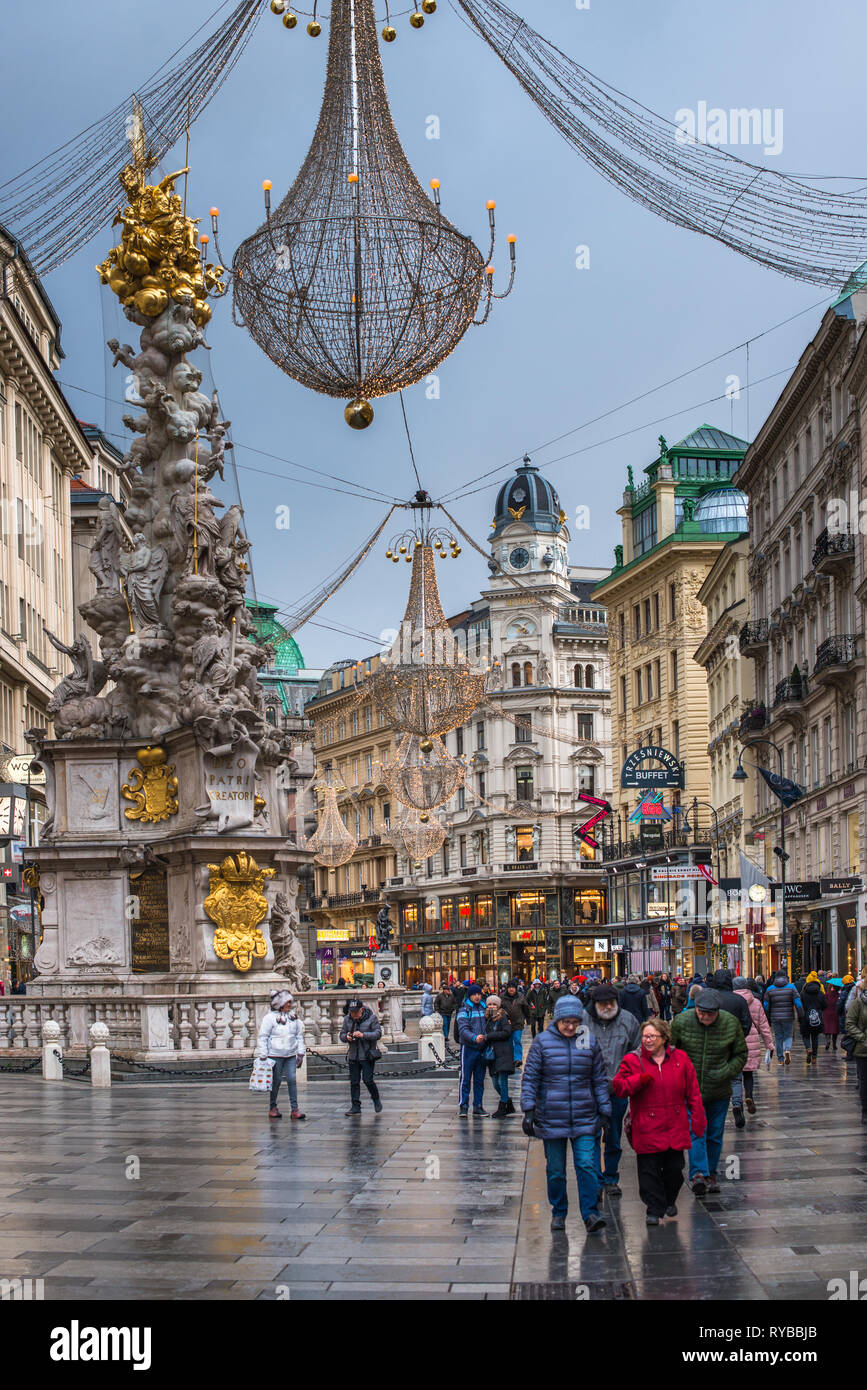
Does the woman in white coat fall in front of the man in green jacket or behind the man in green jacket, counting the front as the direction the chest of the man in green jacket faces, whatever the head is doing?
behind

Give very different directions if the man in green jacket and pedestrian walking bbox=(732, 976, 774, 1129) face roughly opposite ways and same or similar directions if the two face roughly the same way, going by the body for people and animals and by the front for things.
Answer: very different directions

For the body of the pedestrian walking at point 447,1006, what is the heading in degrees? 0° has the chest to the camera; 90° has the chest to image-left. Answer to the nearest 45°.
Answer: approximately 0°

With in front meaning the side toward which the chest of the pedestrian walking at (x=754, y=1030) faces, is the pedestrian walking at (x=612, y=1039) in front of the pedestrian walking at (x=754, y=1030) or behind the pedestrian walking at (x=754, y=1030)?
behind

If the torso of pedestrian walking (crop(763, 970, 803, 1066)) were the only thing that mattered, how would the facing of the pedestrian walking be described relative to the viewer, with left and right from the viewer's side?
facing away from the viewer

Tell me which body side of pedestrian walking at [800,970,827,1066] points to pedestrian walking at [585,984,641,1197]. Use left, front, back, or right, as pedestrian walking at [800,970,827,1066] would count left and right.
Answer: back

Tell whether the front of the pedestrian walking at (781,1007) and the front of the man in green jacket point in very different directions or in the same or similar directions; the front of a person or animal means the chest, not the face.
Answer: very different directions

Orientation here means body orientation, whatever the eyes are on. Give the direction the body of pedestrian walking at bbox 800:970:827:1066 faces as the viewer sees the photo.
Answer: away from the camera

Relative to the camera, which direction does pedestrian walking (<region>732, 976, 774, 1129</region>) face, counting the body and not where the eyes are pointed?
away from the camera
